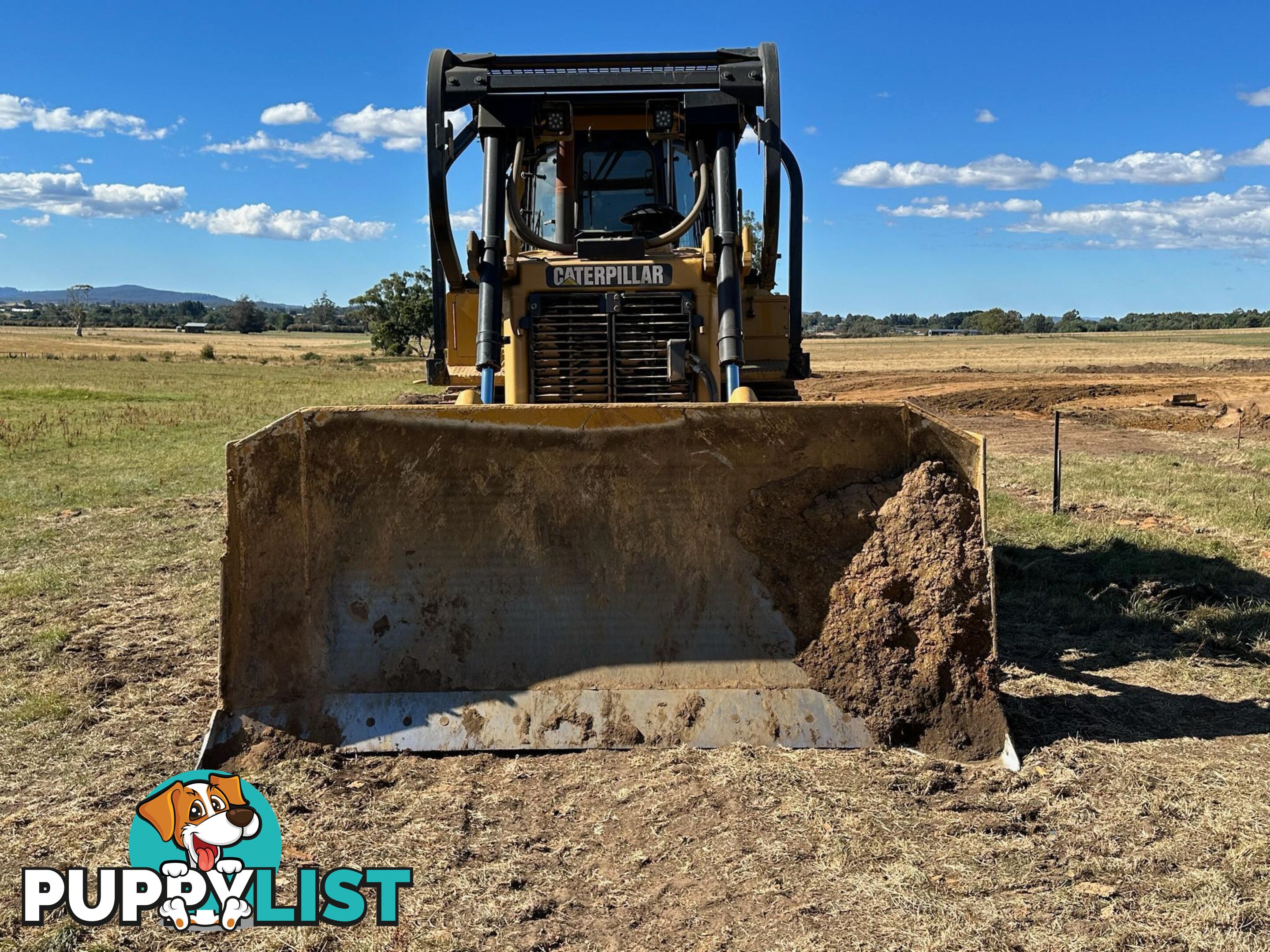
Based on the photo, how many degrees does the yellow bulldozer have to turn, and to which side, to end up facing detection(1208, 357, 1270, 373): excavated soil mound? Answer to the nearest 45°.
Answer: approximately 135° to its left

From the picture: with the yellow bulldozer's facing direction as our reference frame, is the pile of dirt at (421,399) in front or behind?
behind

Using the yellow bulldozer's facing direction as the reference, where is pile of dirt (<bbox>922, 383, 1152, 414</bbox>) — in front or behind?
behind

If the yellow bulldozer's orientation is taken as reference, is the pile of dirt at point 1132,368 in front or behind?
behind

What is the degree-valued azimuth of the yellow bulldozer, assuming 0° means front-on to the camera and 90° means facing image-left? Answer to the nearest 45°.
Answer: approximately 0°
